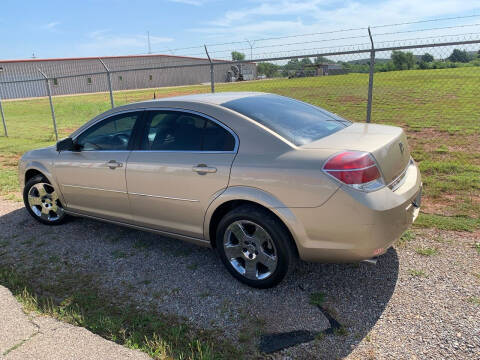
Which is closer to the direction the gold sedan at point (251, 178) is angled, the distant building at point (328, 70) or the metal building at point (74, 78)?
the metal building

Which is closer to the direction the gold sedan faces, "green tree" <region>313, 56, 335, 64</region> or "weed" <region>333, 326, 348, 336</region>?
the green tree

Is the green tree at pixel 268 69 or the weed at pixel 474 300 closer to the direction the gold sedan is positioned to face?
the green tree

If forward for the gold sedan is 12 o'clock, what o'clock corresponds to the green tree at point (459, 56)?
The green tree is roughly at 3 o'clock from the gold sedan.

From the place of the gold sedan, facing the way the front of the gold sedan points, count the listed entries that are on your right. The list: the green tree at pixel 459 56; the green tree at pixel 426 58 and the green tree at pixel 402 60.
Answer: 3

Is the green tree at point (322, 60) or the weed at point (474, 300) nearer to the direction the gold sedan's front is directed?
the green tree

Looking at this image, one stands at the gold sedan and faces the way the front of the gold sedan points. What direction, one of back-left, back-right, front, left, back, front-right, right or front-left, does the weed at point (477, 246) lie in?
back-right

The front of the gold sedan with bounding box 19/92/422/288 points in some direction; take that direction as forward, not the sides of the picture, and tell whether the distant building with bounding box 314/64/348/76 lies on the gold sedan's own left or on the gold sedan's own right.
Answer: on the gold sedan's own right

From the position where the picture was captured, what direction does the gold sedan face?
facing away from the viewer and to the left of the viewer

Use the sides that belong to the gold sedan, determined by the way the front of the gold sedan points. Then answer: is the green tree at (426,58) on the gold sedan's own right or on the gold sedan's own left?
on the gold sedan's own right

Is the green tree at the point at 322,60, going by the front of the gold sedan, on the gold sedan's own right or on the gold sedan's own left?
on the gold sedan's own right
